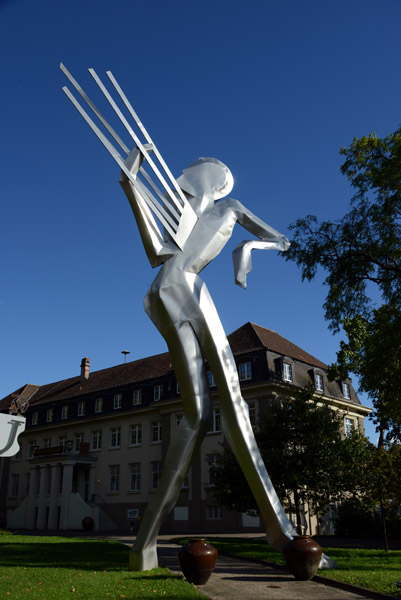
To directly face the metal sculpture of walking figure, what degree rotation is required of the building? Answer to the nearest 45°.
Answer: approximately 45° to its left

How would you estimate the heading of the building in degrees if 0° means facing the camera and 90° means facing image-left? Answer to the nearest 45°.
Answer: approximately 45°

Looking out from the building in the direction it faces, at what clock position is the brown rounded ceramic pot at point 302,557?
The brown rounded ceramic pot is roughly at 10 o'clock from the building.

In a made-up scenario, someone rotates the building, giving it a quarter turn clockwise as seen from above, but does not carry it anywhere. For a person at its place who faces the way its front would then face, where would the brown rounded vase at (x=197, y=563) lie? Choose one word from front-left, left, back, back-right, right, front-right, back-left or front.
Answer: back-left

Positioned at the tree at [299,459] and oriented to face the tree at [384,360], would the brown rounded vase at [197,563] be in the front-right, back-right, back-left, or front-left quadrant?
front-right

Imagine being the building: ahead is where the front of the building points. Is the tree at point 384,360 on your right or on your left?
on your left

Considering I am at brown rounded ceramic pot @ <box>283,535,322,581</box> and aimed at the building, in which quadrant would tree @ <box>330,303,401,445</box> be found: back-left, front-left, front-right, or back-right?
front-right

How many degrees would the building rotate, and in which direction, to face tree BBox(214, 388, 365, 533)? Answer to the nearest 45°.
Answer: approximately 45° to its left
